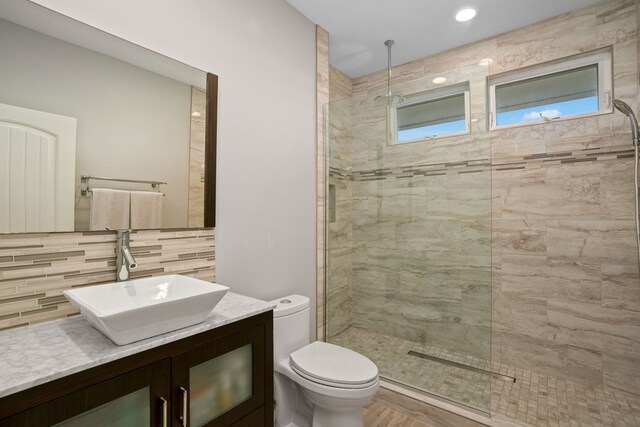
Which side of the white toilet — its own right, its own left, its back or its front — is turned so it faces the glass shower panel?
left

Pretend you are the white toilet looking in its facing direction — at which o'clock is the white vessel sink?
The white vessel sink is roughly at 3 o'clock from the white toilet.

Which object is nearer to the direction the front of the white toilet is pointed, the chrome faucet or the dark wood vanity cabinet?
the dark wood vanity cabinet

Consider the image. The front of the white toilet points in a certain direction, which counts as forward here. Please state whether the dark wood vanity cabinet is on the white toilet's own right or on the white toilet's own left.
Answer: on the white toilet's own right

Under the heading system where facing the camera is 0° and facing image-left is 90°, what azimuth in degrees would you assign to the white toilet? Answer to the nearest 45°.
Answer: approximately 315°

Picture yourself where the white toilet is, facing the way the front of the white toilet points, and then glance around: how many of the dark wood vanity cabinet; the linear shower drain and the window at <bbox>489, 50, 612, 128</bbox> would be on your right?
1

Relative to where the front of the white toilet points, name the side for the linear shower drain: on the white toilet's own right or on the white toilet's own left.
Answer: on the white toilet's own left
